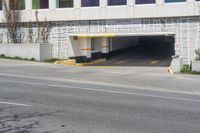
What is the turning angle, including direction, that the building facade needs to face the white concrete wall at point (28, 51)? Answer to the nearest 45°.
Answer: approximately 90° to its right

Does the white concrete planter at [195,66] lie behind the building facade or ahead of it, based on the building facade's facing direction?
ahead

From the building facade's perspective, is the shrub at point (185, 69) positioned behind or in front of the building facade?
in front

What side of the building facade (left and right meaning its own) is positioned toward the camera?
front
